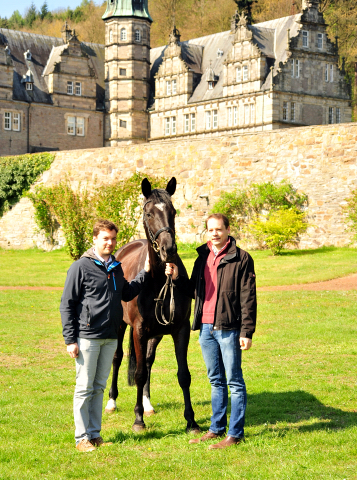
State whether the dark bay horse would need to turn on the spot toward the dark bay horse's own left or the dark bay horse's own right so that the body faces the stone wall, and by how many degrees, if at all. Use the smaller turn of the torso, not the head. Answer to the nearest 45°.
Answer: approximately 180°

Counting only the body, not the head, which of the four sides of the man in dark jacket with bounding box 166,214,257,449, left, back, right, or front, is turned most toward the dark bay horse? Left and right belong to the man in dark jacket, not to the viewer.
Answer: right

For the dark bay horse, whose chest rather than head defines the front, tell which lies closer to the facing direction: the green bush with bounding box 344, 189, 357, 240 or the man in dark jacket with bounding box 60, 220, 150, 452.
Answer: the man in dark jacket

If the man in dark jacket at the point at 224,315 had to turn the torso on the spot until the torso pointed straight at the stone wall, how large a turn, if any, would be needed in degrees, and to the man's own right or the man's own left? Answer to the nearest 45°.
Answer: approximately 135° to the man's own right

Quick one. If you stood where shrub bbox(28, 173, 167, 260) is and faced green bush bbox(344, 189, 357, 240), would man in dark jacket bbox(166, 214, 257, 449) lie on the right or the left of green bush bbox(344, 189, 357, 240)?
right

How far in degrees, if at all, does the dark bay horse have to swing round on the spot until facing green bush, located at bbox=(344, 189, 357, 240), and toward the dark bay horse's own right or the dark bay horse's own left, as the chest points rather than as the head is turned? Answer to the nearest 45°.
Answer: approximately 135° to the dark bay horse's own left
